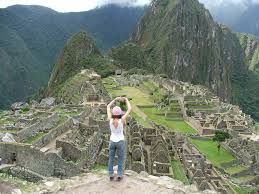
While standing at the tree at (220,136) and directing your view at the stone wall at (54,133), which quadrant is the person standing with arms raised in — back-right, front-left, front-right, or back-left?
front-left

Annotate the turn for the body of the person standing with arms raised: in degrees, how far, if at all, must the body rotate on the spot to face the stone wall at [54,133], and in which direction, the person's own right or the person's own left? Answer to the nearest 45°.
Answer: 0° — they already face it

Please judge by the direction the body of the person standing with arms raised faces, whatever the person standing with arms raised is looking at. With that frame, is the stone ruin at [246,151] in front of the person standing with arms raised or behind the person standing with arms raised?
in front

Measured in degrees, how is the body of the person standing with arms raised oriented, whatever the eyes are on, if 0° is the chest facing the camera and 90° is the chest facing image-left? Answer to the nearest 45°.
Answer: approximately 180°

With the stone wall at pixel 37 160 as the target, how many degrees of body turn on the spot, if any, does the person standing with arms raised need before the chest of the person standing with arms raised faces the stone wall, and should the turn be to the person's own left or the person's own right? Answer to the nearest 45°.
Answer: approximately 45° to the person's own left

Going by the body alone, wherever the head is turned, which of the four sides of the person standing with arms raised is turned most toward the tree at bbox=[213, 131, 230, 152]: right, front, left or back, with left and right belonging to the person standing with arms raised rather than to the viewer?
front

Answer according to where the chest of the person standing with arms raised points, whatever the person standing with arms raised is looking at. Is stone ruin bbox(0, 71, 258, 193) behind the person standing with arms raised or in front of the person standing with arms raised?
in front
